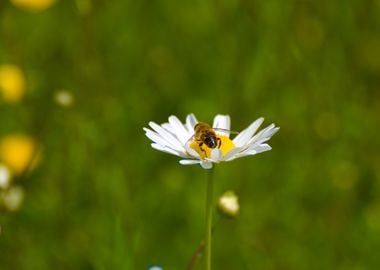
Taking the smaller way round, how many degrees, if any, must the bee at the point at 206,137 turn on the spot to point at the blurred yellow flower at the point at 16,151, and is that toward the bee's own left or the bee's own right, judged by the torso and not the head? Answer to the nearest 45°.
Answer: approximately 180°

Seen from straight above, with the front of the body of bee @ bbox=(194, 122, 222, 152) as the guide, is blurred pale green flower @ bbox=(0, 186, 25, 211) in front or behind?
behind

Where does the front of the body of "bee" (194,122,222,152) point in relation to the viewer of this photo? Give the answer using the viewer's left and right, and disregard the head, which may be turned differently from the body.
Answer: facing the viewer and to the right of the viewer
